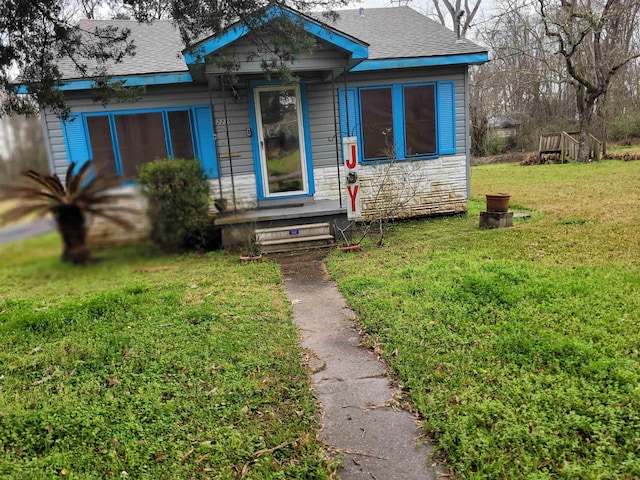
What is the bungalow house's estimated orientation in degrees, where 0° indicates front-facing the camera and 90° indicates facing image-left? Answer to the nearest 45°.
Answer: approximately 0°

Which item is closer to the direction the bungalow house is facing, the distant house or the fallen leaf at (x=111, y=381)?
the fallen leaf

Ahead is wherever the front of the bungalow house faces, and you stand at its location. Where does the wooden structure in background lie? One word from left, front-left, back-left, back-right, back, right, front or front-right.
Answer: back-left

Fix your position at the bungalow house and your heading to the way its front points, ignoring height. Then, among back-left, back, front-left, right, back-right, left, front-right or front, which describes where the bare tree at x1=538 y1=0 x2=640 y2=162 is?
back-left

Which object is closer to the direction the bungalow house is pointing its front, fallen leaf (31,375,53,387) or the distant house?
the fallen leaf

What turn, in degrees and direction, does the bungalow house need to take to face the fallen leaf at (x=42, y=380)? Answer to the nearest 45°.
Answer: approximately 45° to its right

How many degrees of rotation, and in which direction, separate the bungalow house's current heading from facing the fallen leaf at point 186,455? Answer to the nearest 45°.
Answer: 0° — it already faces it

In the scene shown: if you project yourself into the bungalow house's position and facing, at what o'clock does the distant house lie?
The distant house is roughly at 7 o'clock from the bungalow house.
